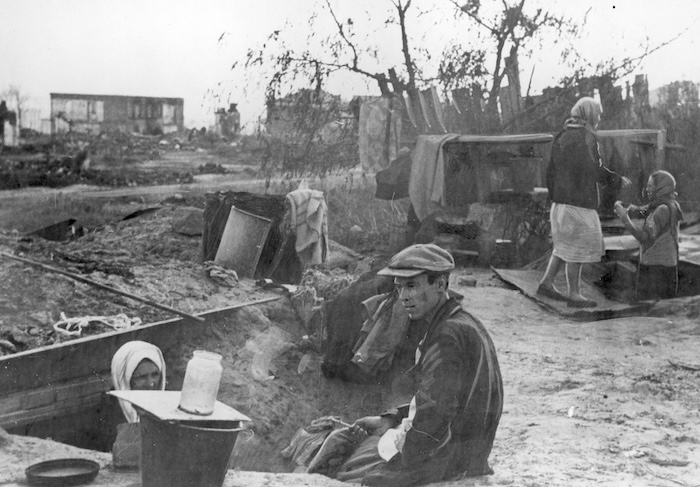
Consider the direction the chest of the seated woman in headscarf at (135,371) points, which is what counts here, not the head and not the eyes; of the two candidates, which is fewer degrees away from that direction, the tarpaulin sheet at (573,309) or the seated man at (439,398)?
the seated man

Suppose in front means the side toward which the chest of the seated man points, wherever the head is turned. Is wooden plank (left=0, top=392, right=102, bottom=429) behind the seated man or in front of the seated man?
in front

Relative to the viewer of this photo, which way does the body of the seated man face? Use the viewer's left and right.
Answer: facing to the left of the viewer

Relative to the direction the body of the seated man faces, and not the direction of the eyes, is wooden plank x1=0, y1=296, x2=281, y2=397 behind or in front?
in front

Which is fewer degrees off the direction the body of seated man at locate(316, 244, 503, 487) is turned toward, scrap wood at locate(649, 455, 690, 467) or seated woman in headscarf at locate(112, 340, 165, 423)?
the seated woman in headscarf

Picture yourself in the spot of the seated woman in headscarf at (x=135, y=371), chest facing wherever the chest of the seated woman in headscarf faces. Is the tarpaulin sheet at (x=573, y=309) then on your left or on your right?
on your left
